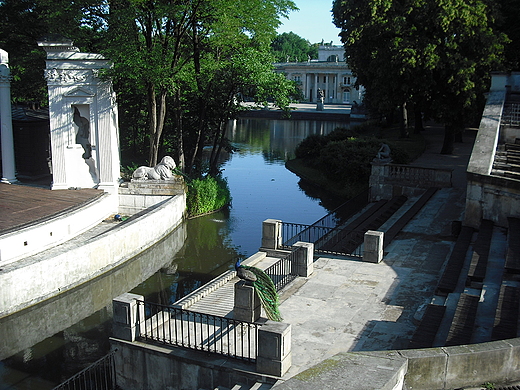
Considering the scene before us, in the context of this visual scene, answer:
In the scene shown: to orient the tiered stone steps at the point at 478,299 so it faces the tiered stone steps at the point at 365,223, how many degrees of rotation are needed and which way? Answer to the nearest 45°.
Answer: approximately 90° to its right

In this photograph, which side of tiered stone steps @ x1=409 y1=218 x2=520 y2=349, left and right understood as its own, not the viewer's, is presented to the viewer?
left

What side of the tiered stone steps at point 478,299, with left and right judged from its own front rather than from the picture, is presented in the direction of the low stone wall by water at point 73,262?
front

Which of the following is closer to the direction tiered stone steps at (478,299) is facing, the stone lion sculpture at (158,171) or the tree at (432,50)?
the stone lion sculpture

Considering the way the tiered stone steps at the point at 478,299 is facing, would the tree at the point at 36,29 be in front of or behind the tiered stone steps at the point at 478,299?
in front

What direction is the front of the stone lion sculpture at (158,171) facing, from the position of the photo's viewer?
facing to the right of the viewer

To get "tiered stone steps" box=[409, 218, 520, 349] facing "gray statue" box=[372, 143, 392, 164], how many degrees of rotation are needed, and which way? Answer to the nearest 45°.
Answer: approximately 90° to its right

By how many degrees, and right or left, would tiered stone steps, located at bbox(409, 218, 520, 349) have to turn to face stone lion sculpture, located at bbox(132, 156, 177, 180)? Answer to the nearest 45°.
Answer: approximately 45° to its right

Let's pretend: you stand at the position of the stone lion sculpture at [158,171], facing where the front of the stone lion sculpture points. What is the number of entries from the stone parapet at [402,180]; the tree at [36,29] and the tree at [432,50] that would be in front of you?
2

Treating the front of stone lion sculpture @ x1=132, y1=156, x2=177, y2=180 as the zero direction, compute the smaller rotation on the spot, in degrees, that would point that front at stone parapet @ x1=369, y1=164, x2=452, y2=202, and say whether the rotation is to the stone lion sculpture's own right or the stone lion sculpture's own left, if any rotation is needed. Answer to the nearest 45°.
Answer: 0° — it already faces it

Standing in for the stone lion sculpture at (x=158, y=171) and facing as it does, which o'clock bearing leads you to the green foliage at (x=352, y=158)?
The green foliage is roughly at 11 o'clock from the stone lion sculpture.

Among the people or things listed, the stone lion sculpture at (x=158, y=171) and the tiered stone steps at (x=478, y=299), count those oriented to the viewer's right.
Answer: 1
